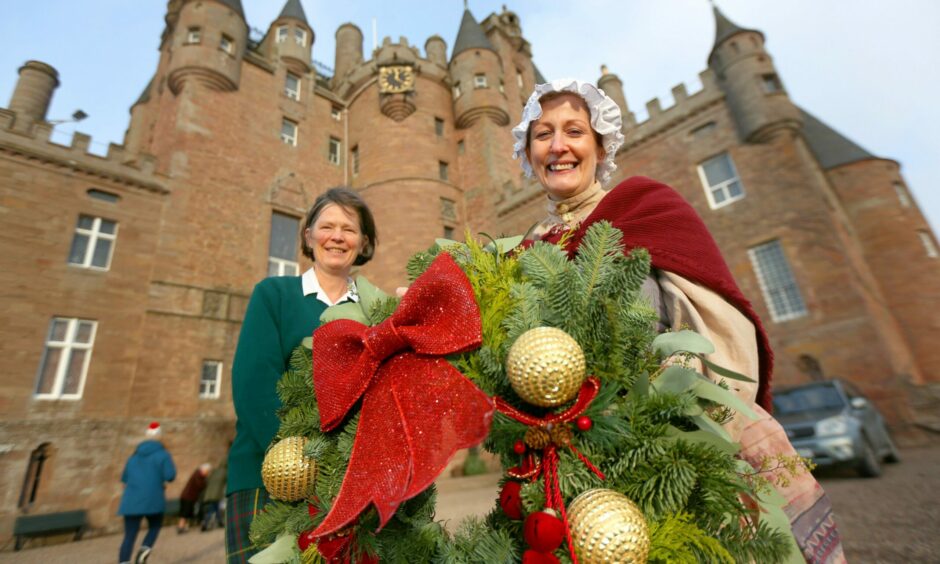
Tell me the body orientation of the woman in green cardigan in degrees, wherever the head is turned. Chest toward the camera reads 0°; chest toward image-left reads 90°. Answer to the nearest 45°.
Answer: approximately 0°

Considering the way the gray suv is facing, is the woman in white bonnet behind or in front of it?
in front

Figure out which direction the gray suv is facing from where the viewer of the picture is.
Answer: facing the viewer and to the left of the viewer

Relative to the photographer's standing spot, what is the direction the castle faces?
facing the viewer

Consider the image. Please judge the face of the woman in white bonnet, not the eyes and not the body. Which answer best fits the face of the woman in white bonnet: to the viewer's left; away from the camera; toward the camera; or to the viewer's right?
toward the camera

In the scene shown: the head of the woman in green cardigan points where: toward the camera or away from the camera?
toward the camera

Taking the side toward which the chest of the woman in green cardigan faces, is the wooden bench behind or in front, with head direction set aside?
behind

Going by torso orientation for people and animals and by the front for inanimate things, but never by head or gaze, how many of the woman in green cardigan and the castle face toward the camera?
2
